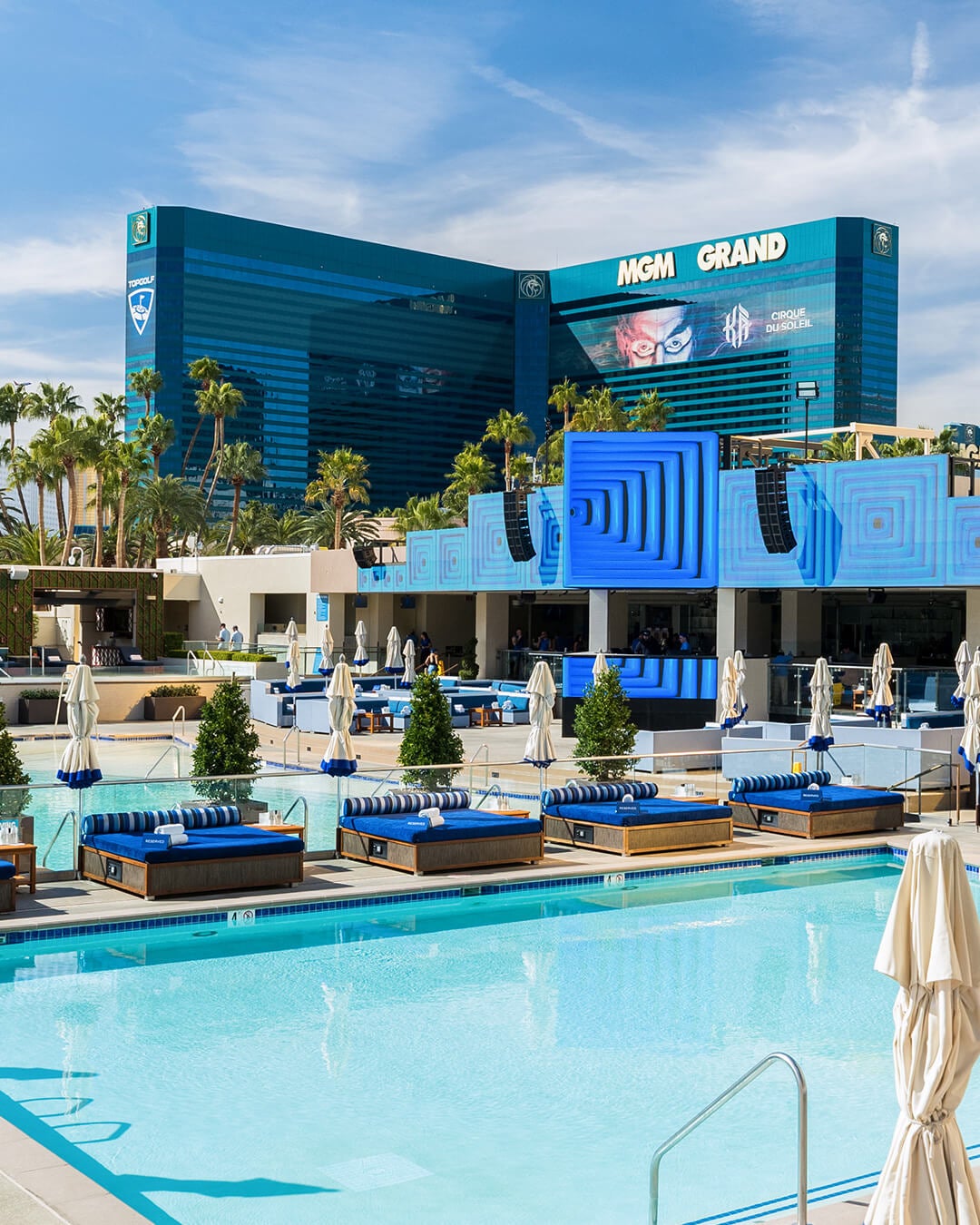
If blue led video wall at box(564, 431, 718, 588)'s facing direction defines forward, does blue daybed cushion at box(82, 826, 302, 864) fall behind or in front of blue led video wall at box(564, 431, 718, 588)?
in front

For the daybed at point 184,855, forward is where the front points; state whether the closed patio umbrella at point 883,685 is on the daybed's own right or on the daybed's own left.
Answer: on the daybed's own left

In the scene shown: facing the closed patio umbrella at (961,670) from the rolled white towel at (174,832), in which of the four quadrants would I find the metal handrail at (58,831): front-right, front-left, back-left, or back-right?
back-left

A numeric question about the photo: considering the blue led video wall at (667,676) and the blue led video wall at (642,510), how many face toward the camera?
2

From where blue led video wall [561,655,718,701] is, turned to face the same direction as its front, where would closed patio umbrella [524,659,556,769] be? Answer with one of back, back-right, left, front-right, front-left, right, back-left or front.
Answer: front

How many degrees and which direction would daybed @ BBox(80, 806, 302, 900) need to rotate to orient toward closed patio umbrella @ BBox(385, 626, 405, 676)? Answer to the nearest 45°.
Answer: approximately 135° to its left

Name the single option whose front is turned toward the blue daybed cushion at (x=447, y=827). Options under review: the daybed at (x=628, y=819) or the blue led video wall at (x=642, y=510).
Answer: the blue led video wall

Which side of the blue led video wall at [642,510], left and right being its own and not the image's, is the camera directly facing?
front

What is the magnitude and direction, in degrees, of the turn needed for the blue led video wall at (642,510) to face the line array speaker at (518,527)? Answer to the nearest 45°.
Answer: approximately 135° to its right

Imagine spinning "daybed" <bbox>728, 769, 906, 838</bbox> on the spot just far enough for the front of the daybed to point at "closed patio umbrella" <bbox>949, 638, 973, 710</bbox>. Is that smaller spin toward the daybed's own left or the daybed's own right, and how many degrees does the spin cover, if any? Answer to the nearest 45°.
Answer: approximately 135° to the daybed's own left

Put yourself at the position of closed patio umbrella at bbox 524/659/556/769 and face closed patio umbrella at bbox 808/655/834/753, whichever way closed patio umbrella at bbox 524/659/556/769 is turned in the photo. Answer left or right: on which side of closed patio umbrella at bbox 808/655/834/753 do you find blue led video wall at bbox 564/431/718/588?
left

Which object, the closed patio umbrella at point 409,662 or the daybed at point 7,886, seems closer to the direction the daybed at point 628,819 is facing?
the daybed

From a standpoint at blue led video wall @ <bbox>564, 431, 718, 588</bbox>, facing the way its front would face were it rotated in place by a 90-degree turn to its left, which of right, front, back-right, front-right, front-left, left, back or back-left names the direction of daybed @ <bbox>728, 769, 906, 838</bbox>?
right

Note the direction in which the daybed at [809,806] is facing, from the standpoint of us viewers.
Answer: facing the viewer and to the right of the viewer
